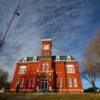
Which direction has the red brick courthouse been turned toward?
toward the camera
